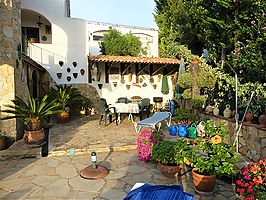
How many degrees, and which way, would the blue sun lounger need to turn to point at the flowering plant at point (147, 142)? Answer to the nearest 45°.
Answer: approximately 45° to its left

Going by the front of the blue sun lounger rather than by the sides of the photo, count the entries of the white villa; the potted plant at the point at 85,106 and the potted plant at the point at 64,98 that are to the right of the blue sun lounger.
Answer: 3

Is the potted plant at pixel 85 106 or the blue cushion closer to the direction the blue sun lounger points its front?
the blue cushion

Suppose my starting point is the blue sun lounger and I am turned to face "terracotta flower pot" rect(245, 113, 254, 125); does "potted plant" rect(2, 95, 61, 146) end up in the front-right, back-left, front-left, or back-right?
back-right

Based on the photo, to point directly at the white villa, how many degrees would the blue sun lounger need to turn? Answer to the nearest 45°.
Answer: approximately 90° to its right

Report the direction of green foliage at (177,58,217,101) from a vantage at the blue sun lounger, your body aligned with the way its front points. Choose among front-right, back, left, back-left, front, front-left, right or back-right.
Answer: back

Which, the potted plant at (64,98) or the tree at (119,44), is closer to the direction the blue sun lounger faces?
the potted plant

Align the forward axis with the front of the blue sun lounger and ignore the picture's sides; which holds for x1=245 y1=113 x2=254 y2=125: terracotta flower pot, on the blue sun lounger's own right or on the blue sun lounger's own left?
on the blue sun lounger's own left

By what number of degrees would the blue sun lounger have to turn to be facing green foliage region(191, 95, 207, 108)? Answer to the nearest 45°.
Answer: approximately 180°

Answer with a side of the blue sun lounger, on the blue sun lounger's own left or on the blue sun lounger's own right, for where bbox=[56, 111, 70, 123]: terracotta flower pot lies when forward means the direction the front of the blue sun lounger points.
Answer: on the blue sun lounger's own right

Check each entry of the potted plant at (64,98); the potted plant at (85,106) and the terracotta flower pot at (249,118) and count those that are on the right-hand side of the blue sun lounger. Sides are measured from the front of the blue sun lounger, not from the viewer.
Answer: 2

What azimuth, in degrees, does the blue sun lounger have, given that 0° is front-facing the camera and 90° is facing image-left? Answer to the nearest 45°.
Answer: approximately 45°
